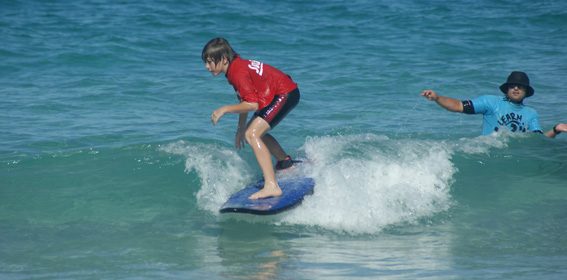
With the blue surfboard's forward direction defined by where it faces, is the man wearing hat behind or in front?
behind

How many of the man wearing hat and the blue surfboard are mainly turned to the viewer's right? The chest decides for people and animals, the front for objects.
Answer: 0

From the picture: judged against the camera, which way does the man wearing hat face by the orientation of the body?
toward the camera

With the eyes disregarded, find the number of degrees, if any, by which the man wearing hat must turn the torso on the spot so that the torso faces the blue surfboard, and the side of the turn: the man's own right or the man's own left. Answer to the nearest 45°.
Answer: approximately 45° to the man's own right

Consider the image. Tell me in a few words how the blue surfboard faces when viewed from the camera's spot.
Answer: facing the viewer and to the left of the viewer

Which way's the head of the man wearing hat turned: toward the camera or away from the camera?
toward the camera
